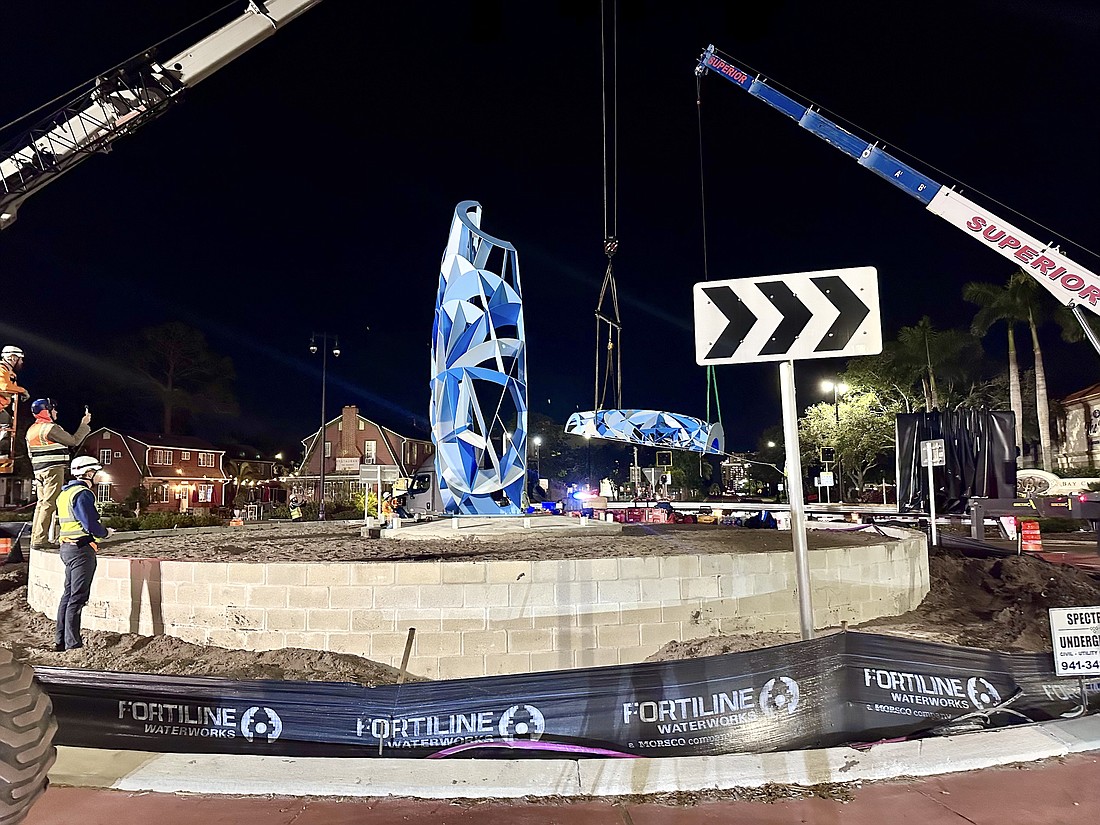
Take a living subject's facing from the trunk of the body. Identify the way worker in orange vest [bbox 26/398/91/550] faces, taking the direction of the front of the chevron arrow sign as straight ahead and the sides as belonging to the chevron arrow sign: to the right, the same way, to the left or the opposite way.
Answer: the opposite way

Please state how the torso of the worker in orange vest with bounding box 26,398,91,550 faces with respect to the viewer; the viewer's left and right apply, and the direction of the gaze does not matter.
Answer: facing away from the viewer and to the right of the viewer

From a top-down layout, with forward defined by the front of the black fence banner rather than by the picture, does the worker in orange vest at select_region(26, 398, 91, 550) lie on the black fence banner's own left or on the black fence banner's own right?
on the black fence banner's own right

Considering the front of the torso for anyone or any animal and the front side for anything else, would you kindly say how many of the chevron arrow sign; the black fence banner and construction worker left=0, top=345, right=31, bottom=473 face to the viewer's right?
1

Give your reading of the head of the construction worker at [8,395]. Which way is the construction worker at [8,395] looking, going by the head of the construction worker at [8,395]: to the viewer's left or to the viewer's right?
to the viewer's right

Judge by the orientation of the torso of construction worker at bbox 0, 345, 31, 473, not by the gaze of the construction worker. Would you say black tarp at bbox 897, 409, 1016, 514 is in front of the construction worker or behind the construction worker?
in front

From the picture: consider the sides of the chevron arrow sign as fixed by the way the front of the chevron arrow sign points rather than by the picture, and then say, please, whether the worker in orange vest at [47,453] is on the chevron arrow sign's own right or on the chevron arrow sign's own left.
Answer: on the chevron arrow sign's own right

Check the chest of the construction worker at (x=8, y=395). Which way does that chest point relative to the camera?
to the viewer's right
